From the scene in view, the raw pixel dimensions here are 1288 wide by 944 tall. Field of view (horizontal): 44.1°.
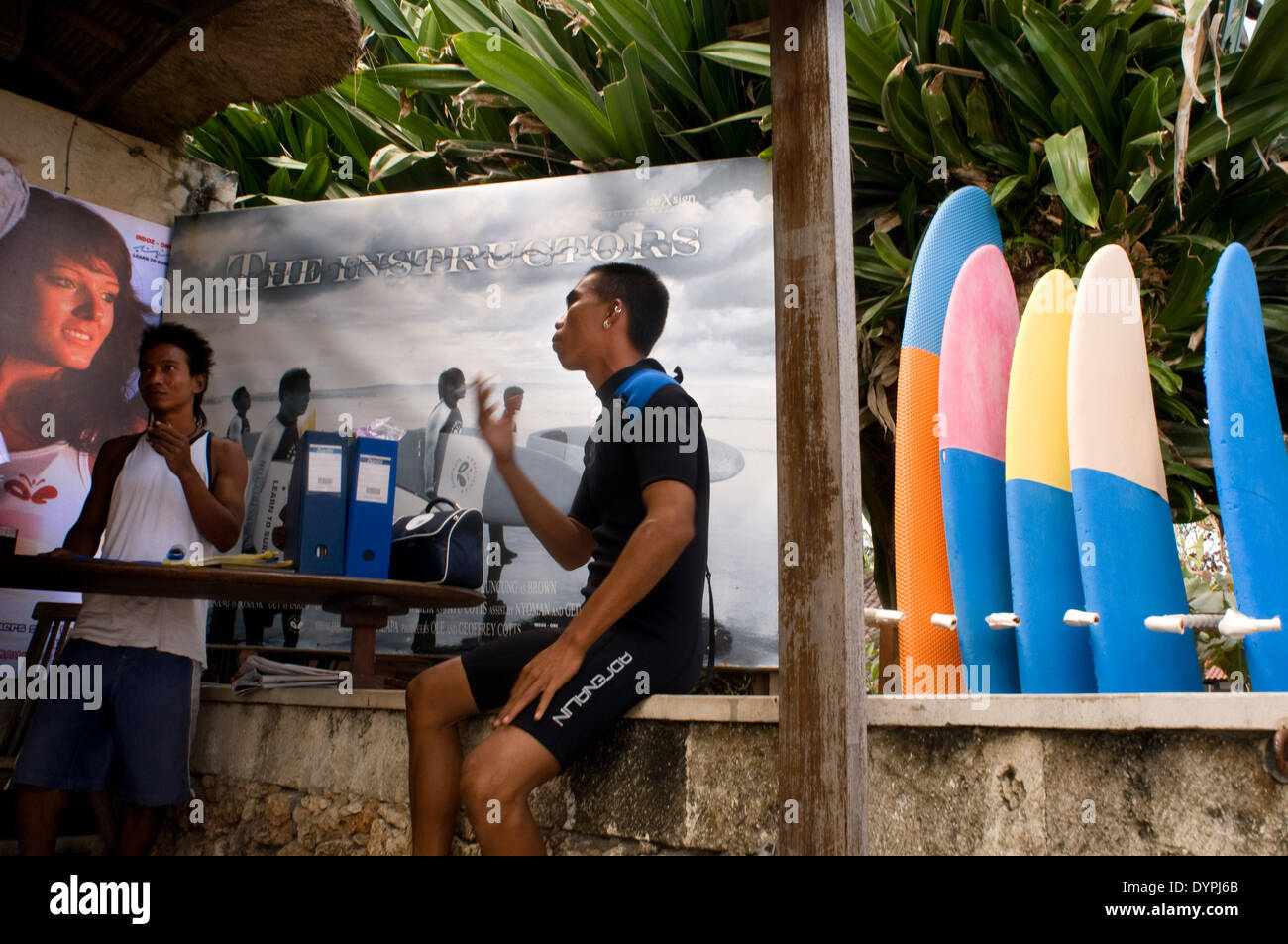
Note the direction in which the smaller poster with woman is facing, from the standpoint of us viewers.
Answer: facing the viewer and to the right of the viewer

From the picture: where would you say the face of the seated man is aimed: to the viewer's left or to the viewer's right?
to the viewer's left

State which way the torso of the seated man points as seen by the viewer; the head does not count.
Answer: to the viewer's left

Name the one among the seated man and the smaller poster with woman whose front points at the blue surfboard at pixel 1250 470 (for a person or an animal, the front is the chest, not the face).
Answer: the smaller poster with woman

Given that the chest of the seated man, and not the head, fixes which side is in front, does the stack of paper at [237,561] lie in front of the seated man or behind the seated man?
in front

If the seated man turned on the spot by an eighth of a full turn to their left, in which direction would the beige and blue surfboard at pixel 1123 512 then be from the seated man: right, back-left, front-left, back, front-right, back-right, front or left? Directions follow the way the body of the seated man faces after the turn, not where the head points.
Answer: back-left

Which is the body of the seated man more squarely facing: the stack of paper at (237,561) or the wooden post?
the stack of paper

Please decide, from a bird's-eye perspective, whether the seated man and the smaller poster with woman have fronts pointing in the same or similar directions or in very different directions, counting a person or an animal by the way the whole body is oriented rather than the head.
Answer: very different directions

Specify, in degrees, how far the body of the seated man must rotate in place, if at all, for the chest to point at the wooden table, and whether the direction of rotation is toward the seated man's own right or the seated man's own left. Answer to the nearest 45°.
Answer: approximately 45° to the seated man's own right

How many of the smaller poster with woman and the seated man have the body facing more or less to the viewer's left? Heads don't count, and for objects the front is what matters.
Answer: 1

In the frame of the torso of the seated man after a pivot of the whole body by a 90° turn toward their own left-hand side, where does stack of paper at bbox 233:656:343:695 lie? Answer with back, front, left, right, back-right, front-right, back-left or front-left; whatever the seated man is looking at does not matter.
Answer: back-right

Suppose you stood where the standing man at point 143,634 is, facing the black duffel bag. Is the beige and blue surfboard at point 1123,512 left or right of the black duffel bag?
right
